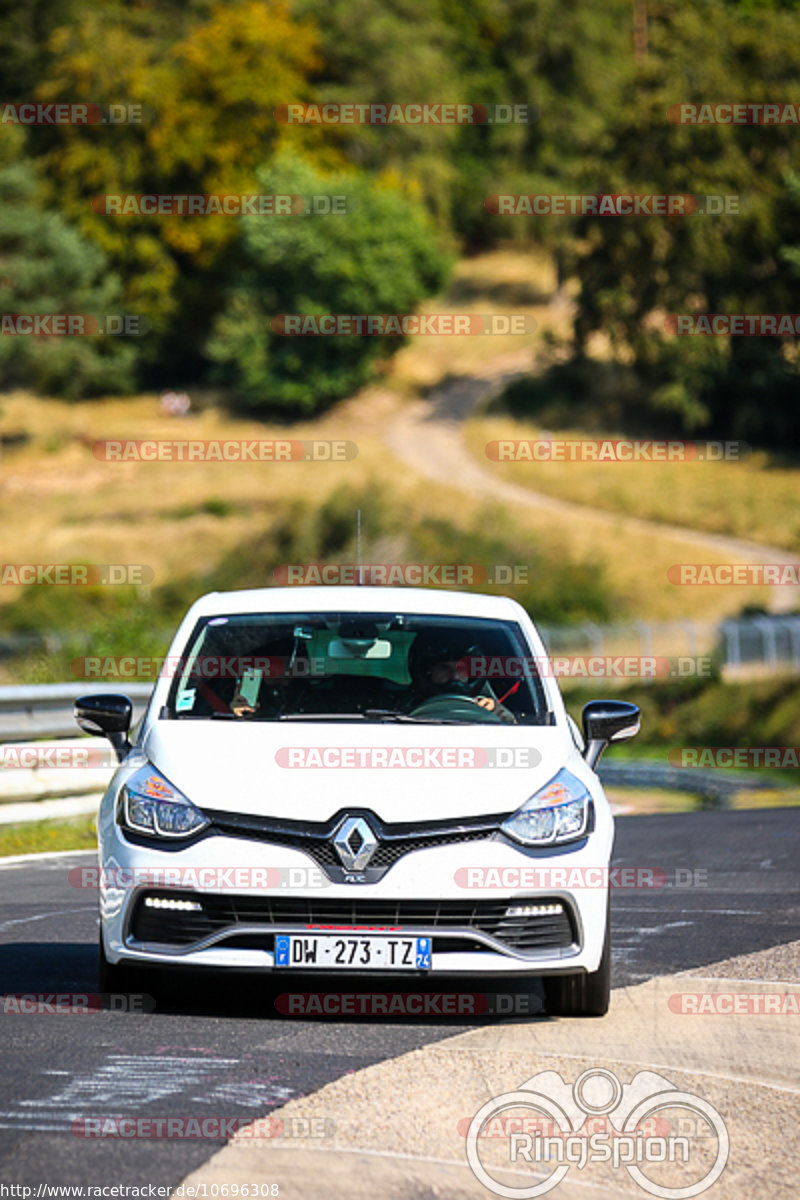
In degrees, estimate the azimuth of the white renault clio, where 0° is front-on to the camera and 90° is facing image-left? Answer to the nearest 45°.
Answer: approximately 0°

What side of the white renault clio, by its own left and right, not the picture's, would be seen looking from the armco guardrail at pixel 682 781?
back

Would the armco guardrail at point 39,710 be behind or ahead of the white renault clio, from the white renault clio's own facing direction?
behind
